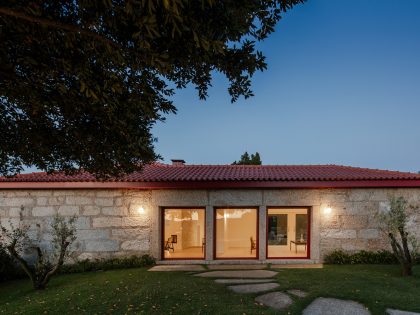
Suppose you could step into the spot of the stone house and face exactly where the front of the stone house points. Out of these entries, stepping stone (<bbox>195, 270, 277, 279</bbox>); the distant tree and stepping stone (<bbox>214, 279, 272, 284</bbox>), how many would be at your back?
1

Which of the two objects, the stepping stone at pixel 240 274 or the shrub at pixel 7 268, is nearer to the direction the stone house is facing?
the stepping stone

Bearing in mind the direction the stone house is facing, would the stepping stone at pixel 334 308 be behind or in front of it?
in front

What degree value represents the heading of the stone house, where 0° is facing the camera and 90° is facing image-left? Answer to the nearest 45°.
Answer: approximately 0°

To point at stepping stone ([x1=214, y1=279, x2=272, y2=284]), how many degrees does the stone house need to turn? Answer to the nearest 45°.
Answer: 0° — it already faces it
